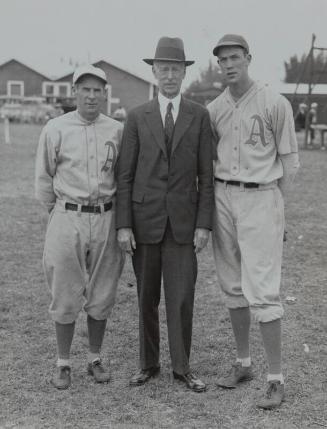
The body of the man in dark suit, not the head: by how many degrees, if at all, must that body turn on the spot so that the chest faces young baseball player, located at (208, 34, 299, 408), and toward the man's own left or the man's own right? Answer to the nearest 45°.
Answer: approximately 90° to the man's own left

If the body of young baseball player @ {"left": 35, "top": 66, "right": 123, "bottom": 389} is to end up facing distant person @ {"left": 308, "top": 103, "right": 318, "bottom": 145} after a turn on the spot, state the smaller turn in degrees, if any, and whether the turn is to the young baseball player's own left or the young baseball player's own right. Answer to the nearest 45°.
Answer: approximately 135° to the young baseball player's own left

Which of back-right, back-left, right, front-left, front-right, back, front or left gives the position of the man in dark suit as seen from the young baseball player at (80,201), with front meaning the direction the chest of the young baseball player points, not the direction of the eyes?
left

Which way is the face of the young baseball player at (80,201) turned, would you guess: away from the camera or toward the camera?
toward the camera

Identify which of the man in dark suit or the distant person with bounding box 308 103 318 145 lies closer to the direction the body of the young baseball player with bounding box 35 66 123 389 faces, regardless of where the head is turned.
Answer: the man in dark suit

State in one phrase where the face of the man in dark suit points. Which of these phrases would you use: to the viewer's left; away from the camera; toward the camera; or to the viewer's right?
toward the camera

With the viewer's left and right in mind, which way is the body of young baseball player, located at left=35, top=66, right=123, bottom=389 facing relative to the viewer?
facing the viewer

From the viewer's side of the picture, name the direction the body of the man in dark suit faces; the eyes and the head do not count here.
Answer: toward the camera

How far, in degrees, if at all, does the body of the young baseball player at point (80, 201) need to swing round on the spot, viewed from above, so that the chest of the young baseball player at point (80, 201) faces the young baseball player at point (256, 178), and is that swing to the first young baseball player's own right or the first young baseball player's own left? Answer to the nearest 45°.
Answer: approximately 90° to the first young baseball player's own left

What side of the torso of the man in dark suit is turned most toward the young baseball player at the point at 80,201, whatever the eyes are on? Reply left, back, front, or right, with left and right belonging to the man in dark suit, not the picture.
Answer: right

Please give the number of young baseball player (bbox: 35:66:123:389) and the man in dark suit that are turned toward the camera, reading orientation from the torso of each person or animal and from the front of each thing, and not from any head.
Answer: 2

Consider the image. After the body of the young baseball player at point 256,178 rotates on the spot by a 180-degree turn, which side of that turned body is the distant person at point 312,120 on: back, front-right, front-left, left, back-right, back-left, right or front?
front-left
